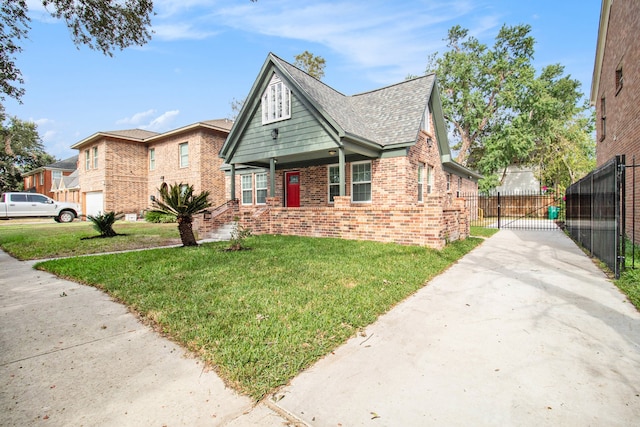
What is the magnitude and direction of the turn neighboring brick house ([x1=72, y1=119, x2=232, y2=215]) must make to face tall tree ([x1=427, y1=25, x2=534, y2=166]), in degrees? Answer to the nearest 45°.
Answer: approximately 135° to its left

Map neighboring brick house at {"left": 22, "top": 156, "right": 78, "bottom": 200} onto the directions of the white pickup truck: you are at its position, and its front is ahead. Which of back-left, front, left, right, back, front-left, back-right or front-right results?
left

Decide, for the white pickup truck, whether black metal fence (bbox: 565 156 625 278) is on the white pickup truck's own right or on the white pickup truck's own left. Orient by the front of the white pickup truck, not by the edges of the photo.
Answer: on the white pickup truck's own right

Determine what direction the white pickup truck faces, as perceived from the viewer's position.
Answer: facing to the right of the viewer

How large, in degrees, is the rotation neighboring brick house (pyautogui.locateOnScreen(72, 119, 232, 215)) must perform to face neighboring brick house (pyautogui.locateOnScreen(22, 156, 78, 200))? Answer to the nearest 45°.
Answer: approximately 90° to its right

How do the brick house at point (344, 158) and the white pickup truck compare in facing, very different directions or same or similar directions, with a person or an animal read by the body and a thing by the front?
very different directions

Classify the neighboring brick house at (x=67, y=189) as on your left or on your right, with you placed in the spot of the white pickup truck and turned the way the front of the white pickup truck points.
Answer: on your left

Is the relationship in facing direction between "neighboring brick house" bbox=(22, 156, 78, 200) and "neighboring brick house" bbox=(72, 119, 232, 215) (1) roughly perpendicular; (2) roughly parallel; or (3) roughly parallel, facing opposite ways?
roughly parallel

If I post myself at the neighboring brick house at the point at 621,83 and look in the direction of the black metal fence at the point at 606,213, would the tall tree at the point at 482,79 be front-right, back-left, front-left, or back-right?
back-right

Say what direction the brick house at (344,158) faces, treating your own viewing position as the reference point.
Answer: facing the viewer and to the left of the viewer

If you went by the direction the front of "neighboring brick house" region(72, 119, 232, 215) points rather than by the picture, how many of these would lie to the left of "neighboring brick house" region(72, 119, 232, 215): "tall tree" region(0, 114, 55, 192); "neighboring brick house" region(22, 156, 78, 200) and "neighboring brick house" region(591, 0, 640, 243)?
1

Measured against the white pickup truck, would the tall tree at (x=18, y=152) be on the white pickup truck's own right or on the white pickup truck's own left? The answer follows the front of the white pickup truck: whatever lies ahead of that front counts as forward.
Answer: on the white pickup truck's own left

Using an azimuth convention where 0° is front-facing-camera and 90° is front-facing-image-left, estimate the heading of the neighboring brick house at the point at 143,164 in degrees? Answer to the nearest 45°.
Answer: approximately 45°

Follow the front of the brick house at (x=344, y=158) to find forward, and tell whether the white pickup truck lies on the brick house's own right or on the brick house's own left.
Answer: on the brick house's own right
